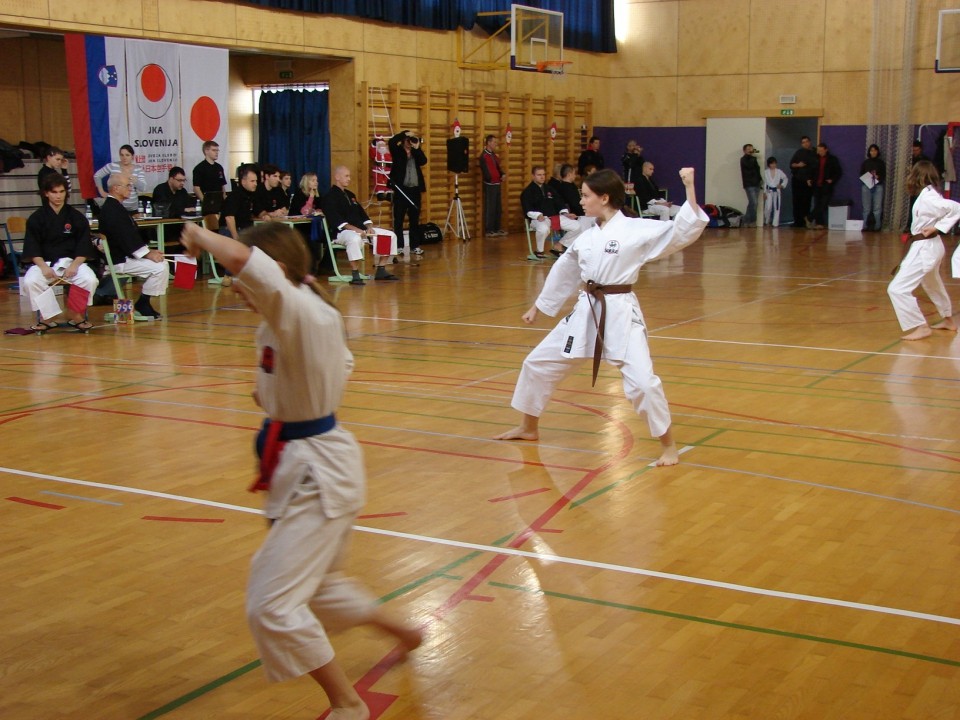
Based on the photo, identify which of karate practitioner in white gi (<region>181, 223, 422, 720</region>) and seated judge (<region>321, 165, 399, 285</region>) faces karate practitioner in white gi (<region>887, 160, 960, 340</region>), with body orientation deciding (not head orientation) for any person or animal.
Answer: the seated judge

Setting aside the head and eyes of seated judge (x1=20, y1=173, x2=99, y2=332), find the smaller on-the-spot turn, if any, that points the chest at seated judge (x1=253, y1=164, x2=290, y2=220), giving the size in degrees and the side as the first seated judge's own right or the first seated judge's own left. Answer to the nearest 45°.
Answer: approximately 135° to the first seated judge's own left

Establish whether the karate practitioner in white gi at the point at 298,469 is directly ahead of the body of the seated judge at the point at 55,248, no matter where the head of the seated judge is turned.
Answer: yes

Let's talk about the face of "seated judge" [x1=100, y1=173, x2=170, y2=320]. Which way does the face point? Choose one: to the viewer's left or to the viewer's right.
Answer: to the viewer's right

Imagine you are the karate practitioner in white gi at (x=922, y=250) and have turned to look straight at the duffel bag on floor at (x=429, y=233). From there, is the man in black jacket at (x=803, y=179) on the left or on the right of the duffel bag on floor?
right

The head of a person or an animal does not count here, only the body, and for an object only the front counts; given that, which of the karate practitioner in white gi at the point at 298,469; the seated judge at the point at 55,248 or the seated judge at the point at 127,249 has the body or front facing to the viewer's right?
the seated judge at the point at 127,249

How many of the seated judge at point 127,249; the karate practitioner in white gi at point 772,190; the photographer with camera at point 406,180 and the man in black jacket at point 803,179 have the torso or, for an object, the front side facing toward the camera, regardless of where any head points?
3

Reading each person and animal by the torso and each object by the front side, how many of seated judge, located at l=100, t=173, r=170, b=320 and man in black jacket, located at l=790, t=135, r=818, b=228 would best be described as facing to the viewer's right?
1

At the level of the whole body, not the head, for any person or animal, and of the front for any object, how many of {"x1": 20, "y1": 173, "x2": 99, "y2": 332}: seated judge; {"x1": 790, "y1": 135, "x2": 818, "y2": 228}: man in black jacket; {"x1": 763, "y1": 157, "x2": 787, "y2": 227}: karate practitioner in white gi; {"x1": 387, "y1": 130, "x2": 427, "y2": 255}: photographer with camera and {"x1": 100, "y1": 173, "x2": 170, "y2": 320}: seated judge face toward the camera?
4
